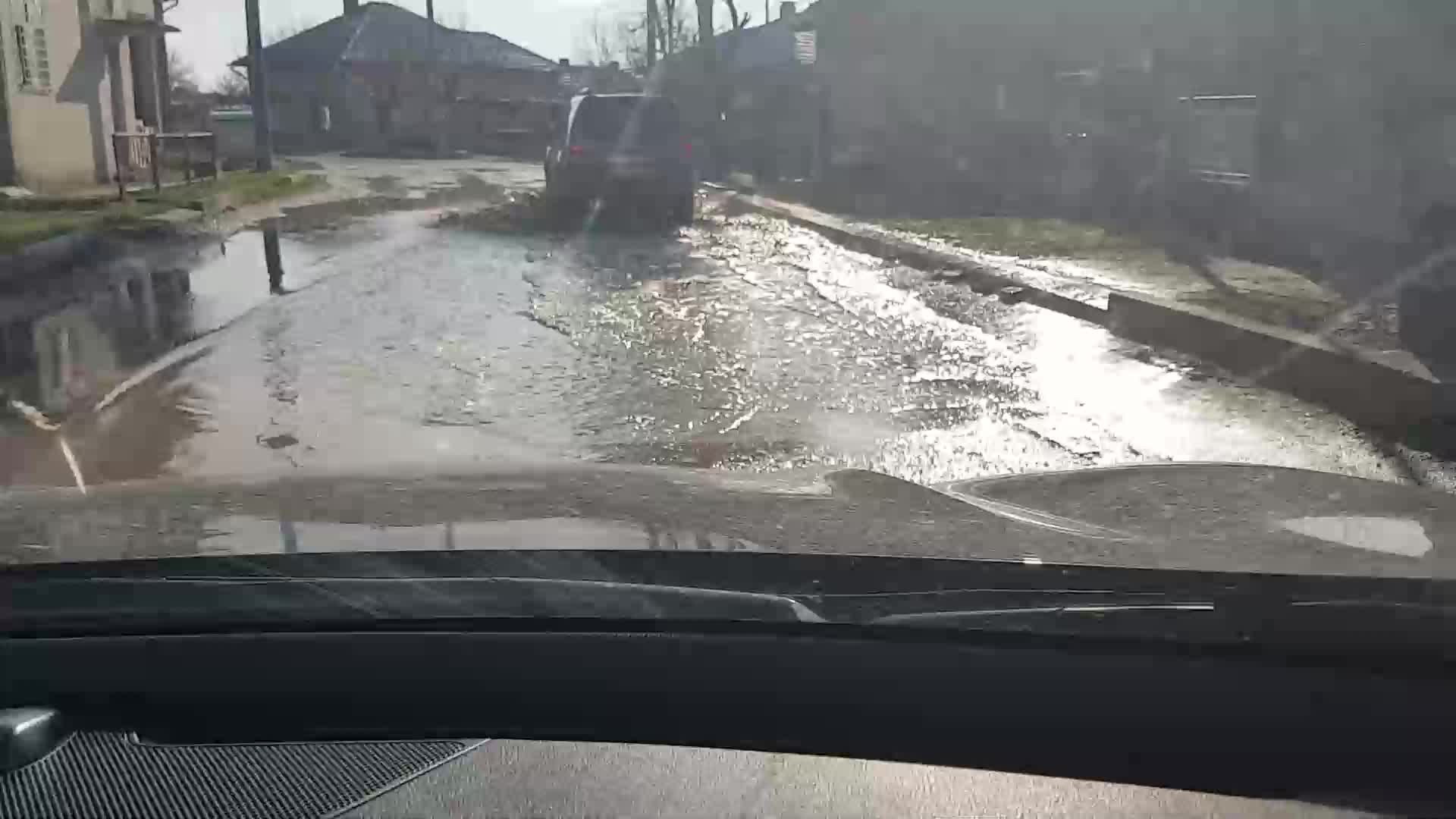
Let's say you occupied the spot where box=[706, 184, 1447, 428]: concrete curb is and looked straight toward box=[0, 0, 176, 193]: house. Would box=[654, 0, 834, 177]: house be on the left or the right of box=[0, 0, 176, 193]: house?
right

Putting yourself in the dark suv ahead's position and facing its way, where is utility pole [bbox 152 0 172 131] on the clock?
The utility pole is roughly at 11 o'clock from the dark suv ahead.

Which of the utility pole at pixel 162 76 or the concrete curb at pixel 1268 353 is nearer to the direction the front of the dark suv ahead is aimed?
the utility pole

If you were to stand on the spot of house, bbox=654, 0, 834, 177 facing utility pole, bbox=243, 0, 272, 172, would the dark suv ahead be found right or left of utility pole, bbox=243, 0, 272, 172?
left

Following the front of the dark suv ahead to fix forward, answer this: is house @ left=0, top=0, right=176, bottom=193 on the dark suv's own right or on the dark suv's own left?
on the dark suv's own left

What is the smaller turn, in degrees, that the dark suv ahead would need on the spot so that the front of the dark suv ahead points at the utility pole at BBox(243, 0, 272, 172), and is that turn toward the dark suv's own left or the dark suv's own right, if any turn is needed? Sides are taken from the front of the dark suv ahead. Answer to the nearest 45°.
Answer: approximately 45° to the dark suv's own left

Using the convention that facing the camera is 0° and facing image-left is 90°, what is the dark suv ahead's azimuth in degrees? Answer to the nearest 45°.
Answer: approximately 180°

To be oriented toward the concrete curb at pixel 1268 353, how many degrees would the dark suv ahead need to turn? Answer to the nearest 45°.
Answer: approximately 180°

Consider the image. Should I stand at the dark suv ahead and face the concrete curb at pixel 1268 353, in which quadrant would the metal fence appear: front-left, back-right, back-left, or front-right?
back-right

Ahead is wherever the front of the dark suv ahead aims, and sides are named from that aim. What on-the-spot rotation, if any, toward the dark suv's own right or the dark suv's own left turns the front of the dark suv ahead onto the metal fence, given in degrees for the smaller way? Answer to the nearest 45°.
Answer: approximately 45° to the dark suv's own left
